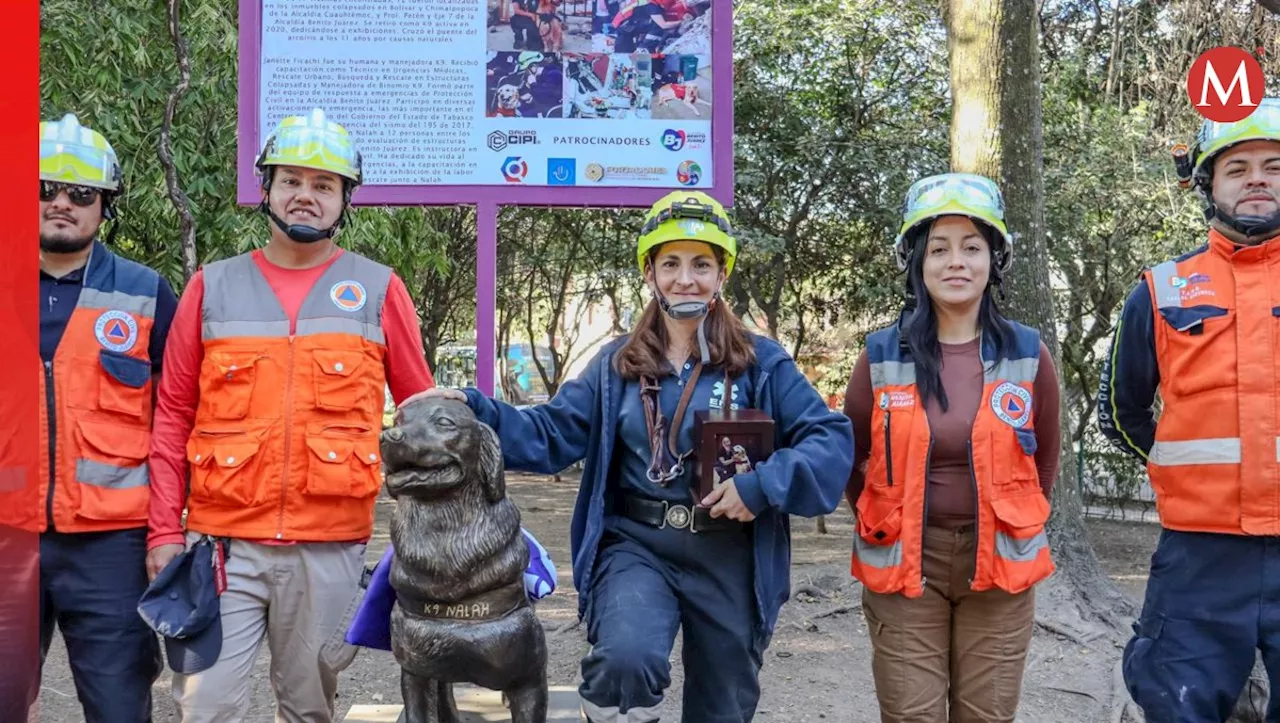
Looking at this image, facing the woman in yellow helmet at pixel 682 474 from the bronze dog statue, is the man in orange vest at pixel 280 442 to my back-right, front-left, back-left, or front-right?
back-left

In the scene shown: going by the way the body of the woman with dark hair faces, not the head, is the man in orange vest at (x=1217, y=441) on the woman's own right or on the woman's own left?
on the woman's own left

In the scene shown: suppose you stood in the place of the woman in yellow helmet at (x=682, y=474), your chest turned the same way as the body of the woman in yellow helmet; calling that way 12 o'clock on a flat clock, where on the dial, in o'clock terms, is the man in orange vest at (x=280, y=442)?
The man in orange vest is roughly at 3 o'clock from the woman in yellow helmet.

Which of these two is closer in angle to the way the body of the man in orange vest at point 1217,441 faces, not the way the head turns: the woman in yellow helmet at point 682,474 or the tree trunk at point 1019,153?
the woman in yellow helmet

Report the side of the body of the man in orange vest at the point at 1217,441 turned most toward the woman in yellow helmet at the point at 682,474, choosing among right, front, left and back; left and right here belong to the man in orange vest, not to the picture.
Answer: right

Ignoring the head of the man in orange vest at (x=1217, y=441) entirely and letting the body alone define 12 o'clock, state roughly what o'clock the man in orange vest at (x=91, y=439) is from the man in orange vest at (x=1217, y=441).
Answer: the man in orange vest at (x=91, y=439) is roughly at 2 o'clock from the man in orange vest at (x=1217, y=441).

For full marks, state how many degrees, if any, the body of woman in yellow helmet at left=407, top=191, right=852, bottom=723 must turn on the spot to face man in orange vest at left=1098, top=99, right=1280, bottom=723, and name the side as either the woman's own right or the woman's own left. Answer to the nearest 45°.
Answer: approximately 90° to the woman's own left

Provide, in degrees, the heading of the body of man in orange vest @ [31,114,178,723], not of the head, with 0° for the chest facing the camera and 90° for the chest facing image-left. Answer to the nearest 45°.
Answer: approximately 0°

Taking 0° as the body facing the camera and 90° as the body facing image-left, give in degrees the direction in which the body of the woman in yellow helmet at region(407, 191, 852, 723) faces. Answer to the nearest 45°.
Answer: approximately 0°

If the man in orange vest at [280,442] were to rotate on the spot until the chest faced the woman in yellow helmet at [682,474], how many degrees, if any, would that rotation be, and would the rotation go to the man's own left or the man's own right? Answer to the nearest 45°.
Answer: approximately 90° to the man's own left
